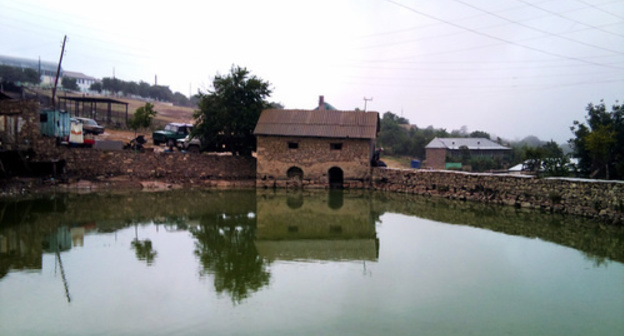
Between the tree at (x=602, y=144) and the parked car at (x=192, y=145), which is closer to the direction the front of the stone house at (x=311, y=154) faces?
the tree

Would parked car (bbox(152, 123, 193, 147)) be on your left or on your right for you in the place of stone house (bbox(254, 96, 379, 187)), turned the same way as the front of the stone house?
on your right

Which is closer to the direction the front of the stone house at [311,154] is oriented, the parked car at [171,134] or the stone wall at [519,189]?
the stone wall

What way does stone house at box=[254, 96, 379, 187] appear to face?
toward the camera

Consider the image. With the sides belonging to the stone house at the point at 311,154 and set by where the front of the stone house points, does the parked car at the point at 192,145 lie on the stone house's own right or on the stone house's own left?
on the stone house's own right

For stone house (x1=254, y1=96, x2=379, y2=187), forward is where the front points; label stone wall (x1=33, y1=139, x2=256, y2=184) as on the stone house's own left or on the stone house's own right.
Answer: on the stone house's own right

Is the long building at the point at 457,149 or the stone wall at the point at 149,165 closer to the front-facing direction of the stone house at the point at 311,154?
the stone wall

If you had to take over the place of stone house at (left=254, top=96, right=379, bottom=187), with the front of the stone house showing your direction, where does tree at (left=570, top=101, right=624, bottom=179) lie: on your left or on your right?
on your left
